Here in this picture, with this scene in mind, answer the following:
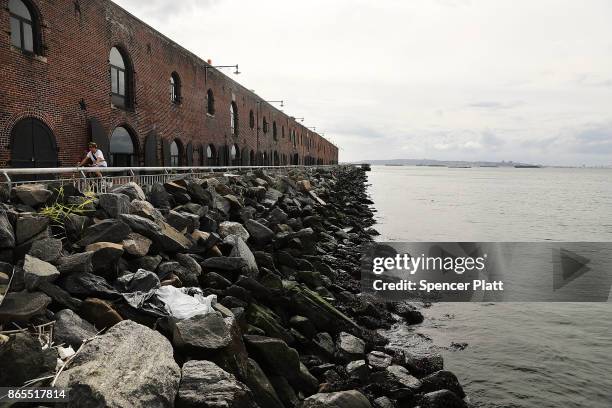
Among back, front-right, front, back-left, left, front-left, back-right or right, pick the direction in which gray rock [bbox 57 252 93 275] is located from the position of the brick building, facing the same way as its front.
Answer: front-right

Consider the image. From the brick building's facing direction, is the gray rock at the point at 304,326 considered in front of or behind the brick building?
in front

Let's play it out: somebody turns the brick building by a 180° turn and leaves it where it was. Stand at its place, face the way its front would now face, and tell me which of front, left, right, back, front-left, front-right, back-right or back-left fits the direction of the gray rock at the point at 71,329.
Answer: back-left

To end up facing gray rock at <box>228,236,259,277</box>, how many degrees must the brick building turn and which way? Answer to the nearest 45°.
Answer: approximately 45° to its right

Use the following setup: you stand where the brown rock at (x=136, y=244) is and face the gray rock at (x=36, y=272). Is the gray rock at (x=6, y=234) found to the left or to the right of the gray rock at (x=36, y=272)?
right

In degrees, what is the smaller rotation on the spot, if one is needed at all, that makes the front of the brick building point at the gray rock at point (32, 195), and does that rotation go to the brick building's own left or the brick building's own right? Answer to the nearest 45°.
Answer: approximately 45° to the brick building's own right

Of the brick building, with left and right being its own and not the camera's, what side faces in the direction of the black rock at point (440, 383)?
right

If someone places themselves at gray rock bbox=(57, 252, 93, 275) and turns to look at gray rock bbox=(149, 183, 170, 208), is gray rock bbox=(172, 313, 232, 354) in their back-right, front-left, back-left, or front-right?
back-right

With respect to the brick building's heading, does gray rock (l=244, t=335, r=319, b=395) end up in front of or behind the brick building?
in front

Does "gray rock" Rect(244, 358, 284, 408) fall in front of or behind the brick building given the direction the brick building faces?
in front

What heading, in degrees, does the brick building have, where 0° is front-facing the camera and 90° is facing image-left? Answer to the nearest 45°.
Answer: approximately 315°
